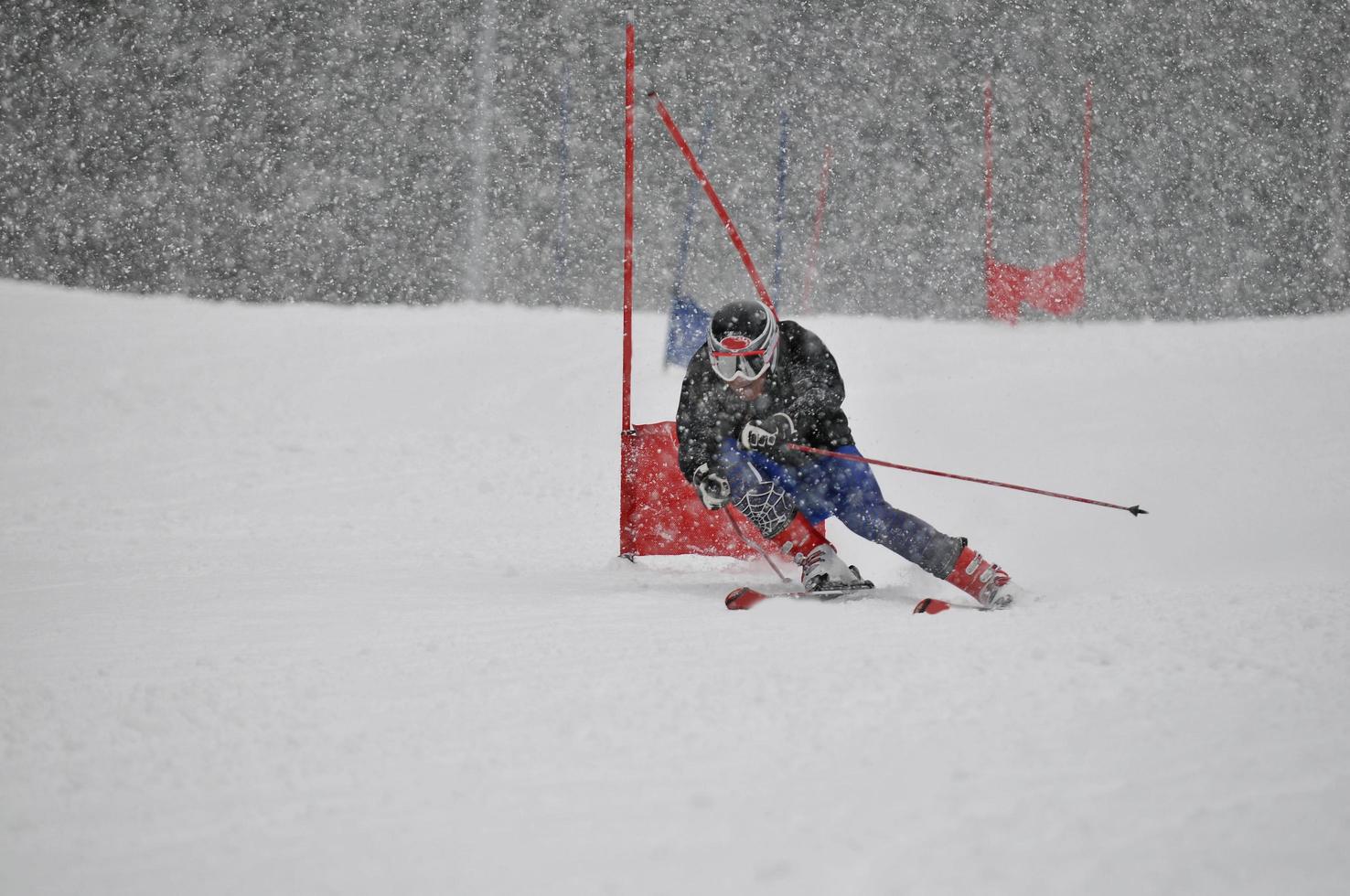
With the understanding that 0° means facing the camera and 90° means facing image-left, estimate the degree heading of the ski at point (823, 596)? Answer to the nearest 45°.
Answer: approximately 45°

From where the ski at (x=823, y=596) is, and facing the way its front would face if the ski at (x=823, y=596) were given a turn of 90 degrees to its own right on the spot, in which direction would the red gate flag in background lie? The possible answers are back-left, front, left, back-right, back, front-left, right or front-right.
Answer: front-right

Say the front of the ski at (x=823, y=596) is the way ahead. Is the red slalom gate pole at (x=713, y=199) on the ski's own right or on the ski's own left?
on the ski's own right

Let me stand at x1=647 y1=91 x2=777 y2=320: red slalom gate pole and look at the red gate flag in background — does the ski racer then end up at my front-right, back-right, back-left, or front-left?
back-right
